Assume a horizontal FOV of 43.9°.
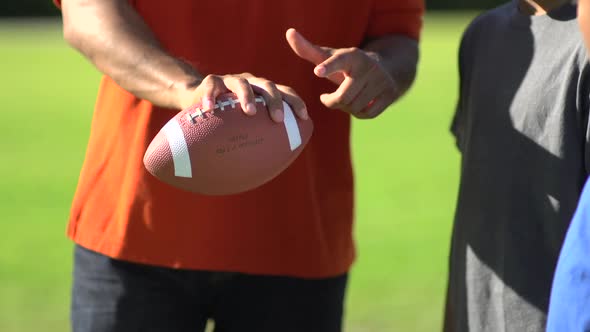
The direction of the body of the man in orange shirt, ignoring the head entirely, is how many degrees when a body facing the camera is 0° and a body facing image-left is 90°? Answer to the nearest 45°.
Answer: approximately 0°
